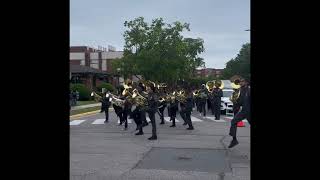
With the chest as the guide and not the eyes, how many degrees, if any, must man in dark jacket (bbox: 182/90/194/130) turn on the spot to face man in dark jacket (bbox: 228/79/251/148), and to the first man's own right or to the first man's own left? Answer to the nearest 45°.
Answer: approximately 90° to the first man's own left

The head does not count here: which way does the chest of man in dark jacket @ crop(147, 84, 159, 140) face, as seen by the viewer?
to the viewer's left

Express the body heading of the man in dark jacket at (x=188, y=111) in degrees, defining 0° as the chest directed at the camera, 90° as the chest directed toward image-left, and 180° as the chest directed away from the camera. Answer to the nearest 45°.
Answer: approximately 90°

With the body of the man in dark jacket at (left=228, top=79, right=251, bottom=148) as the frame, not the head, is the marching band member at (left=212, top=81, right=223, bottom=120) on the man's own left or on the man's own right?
on the man's own right

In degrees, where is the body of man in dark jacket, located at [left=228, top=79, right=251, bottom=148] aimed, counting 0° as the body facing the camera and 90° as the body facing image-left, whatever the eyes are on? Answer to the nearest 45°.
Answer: approximately 90°
